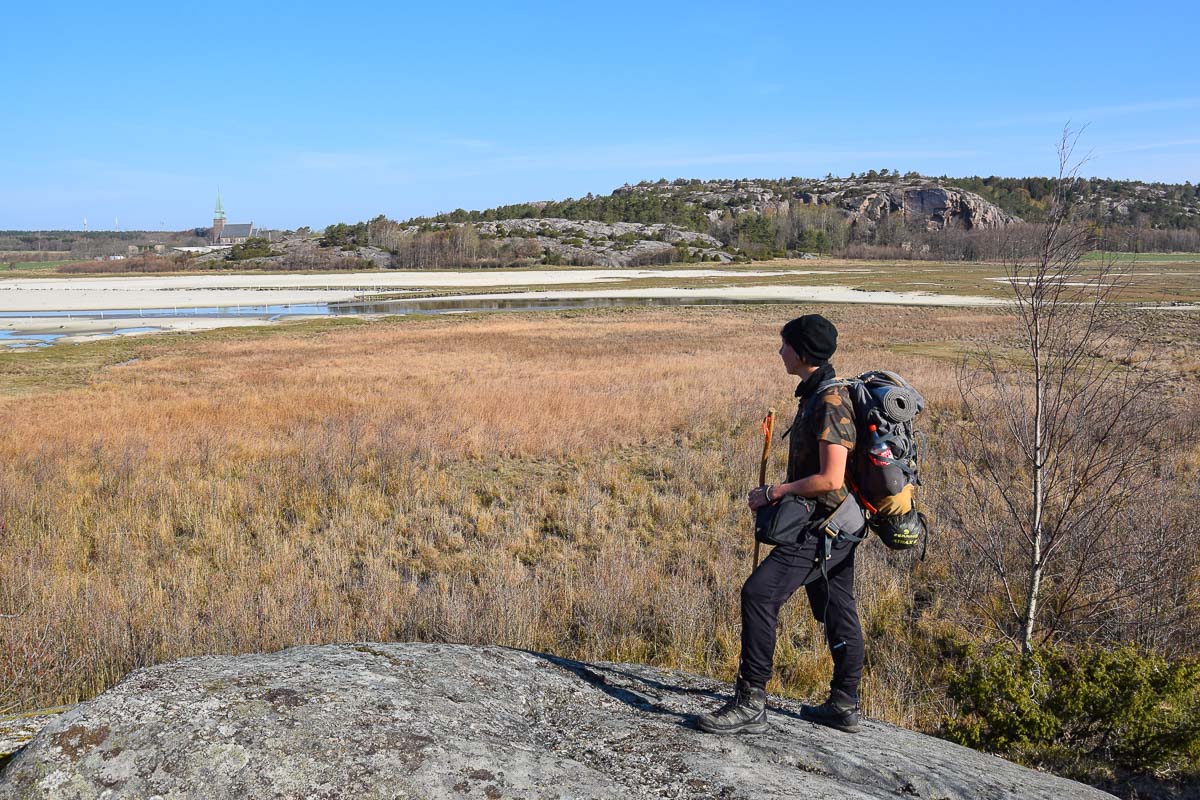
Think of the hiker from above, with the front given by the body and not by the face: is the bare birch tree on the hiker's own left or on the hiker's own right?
on the hiker's own right

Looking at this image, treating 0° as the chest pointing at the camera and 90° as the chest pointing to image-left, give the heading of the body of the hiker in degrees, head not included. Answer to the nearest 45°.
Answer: approximately 90°

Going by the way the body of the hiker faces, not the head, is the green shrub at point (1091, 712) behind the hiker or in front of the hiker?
behind
